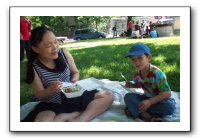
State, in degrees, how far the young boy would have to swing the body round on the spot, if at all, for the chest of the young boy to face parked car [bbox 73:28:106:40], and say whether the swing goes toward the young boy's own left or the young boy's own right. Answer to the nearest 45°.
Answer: approximately 90° to the young boy's own right

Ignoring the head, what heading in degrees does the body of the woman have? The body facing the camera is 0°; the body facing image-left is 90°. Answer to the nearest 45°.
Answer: approximately 315°

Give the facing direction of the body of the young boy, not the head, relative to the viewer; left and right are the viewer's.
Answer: facing the viewer and to the left of the viewer

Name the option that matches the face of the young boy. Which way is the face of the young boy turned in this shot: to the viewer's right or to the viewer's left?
to the viewer's left

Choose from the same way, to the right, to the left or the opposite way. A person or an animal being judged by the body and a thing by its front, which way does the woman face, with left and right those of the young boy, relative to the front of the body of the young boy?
to the left
